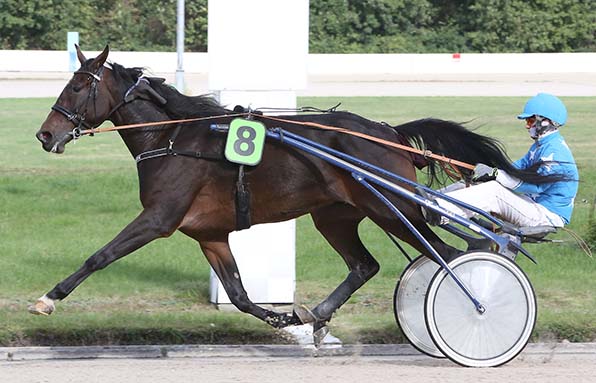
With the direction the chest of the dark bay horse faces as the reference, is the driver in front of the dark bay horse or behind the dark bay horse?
behind

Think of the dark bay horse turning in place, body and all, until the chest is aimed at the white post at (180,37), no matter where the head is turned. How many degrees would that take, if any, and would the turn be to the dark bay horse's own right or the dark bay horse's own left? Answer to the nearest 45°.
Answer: approximately 90° to the dark bay horse's own right

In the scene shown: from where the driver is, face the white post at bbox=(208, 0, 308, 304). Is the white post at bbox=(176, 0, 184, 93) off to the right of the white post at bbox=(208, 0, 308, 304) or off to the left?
right

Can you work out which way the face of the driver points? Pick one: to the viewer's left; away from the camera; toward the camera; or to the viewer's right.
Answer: to the viewer's left

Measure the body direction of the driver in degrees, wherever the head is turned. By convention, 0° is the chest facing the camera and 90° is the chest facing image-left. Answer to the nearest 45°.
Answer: approximately 90°

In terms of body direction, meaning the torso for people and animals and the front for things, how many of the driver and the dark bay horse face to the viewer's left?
2

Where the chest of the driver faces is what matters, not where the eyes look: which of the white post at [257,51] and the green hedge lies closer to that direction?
the white post

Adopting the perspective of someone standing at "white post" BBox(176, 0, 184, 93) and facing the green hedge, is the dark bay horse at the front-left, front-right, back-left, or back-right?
back-right

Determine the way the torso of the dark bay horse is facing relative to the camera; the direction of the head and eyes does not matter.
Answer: to the viewer's left

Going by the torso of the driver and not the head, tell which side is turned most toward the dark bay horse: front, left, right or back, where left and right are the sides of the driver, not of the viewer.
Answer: front

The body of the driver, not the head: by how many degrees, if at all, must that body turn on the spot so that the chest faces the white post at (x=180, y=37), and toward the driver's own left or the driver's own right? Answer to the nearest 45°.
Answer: approximately 45° to the driver's own right

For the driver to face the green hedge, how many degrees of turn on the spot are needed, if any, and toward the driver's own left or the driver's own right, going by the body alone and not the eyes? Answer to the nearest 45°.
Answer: approximately 90° to the driver's own right

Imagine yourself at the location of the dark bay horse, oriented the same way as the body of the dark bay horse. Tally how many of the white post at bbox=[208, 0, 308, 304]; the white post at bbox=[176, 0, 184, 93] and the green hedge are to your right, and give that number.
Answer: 3

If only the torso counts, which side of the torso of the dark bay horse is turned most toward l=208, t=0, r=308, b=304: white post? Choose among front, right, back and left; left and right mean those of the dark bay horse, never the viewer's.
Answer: right
